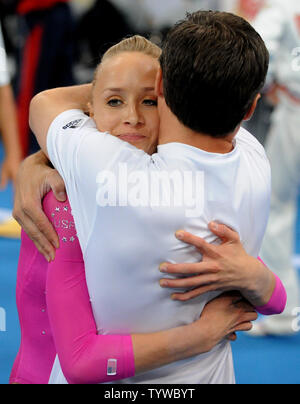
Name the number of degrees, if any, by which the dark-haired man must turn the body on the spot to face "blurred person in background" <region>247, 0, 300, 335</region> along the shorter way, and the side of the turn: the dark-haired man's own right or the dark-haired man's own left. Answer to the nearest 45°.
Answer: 0° — they already face them

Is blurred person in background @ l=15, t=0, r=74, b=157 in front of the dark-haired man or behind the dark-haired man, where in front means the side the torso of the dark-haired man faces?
in front

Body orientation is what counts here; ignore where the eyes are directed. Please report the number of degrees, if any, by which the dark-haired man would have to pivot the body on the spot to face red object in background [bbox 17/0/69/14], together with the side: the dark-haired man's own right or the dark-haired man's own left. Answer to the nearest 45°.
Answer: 0° — they already face it

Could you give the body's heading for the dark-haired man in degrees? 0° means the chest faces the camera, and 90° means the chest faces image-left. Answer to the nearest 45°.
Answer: approximately 180°
